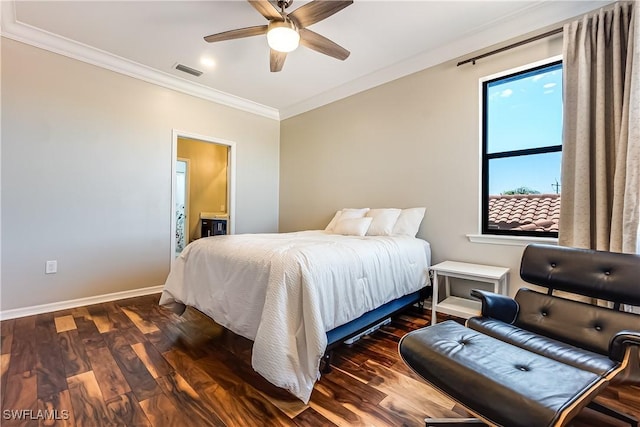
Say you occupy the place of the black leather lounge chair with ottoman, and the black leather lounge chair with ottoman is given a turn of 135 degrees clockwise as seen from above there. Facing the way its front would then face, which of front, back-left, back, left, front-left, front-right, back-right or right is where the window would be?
front

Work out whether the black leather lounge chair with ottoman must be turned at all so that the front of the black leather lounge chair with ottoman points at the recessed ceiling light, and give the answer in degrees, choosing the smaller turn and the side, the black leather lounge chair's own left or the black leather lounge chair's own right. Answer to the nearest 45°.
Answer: approximately 45° to the black leather lounge chair's own right

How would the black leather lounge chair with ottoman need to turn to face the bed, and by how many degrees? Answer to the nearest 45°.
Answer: approximately 45° to its right

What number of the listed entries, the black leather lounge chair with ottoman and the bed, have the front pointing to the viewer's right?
0

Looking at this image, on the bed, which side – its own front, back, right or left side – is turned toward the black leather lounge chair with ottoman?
left

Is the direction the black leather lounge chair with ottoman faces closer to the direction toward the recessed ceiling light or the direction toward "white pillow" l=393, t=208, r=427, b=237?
the recessed ceiling light

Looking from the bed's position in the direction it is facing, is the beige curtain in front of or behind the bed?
behind

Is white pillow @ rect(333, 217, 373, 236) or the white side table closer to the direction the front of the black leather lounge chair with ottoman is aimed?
the white pillow

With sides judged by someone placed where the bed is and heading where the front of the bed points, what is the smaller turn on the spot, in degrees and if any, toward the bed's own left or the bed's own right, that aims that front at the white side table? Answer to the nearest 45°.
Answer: approximately 135° to the bed's own left

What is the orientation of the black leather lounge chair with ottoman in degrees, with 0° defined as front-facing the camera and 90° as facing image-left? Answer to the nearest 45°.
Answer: approximately 45°
